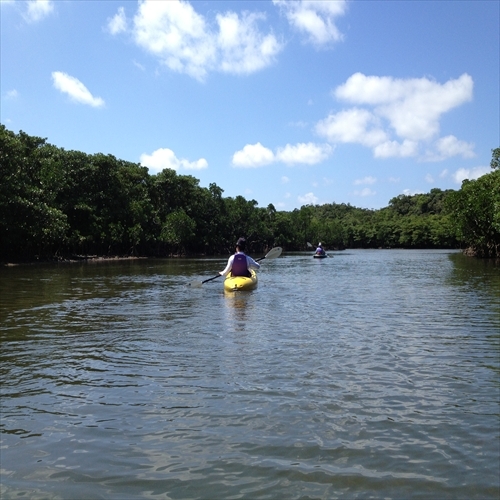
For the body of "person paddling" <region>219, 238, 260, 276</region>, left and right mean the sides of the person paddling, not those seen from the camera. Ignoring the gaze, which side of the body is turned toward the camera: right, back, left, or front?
back
